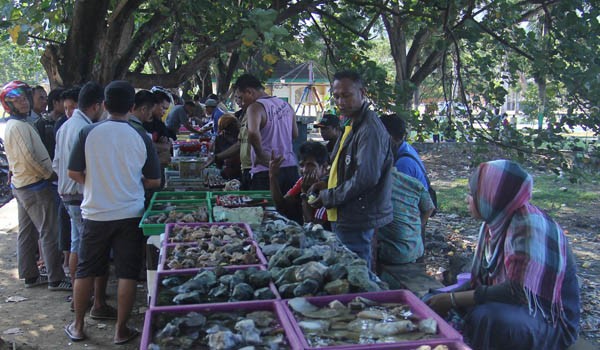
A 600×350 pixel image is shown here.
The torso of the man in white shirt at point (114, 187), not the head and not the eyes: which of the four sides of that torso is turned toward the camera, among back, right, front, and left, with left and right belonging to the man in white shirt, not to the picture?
back

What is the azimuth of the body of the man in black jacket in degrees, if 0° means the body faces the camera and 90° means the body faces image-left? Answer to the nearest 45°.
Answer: approximately 45°

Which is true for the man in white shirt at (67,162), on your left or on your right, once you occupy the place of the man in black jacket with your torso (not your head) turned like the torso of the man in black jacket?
on your right

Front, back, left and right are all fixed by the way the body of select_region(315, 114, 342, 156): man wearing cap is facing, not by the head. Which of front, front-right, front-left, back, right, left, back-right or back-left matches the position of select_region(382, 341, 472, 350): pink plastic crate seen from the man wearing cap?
left

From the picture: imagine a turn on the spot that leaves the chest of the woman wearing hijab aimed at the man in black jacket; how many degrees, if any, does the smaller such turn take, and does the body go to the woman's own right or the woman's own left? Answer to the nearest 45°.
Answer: approximately 45° to the woman's own right

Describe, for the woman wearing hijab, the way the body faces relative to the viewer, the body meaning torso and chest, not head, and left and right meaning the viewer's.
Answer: facing to the left of the viewer

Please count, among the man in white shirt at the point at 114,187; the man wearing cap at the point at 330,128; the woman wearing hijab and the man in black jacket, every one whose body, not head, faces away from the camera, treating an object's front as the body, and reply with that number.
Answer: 1

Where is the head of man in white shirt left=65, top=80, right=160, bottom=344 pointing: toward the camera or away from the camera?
away from the camera

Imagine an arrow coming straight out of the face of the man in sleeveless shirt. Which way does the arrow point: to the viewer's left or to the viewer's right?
to the viewer's left

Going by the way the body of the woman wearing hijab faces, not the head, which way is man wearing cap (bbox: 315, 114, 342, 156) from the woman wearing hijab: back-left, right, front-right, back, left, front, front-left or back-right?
front-right

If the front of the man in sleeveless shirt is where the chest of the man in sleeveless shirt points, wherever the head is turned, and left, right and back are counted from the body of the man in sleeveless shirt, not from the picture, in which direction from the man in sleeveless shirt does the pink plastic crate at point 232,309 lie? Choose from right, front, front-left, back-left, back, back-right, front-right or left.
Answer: back-left

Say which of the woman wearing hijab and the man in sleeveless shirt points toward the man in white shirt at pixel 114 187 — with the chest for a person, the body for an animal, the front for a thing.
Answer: the woman wearing hijab
